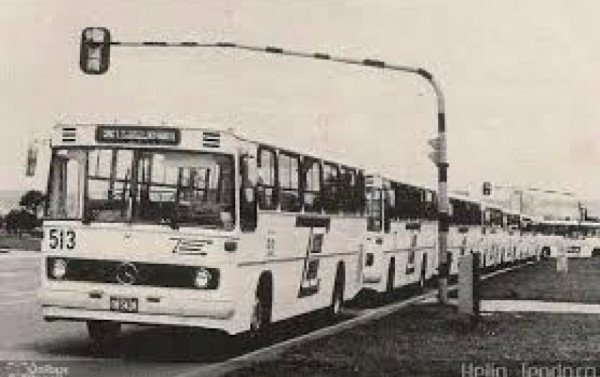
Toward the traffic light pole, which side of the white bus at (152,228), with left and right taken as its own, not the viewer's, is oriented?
back

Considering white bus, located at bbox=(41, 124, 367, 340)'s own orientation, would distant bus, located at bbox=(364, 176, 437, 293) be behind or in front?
behind

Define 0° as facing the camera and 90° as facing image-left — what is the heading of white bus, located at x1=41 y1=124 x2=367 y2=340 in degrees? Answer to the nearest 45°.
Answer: approximately 45°

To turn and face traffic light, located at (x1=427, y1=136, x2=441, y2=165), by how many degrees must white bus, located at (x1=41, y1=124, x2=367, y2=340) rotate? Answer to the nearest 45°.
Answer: approximately 180°

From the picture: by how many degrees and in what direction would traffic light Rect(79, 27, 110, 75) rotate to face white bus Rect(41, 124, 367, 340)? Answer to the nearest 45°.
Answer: approximately 180°
